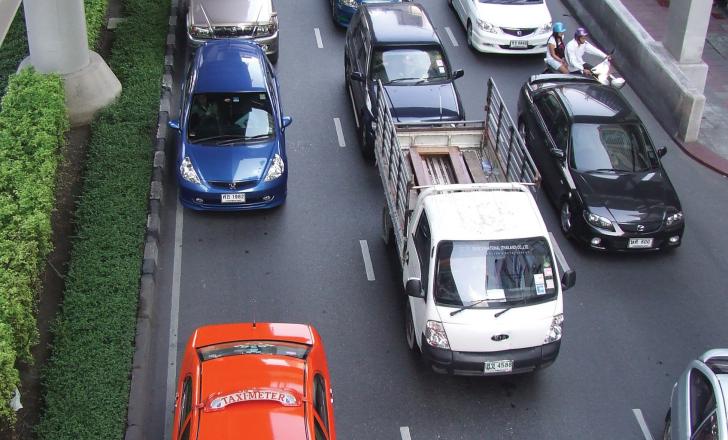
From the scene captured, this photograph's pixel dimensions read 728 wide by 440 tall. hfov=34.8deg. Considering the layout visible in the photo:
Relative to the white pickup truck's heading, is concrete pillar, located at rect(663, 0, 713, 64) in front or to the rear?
to the rear

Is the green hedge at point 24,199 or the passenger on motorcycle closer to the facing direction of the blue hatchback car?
the green hedge

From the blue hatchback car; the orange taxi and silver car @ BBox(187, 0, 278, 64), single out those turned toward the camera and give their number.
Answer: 3

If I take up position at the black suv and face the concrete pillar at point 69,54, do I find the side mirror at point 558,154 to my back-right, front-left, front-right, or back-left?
back-left

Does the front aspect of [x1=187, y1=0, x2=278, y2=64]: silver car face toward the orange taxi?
yes

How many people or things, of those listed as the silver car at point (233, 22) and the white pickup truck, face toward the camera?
2

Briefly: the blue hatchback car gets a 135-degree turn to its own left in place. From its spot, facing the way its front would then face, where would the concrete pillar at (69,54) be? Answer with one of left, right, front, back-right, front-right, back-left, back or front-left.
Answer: left

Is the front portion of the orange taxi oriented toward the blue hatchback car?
no

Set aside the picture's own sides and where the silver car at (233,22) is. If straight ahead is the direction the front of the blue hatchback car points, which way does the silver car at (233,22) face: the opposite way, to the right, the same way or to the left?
the same way

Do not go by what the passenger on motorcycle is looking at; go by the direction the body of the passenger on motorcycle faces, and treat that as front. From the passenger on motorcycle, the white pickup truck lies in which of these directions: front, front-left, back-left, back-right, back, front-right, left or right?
front-right

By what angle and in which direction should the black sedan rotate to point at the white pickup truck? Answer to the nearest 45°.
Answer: approximately 45° to its right

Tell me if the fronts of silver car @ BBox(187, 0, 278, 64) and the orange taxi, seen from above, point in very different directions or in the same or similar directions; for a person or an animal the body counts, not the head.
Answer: same or similar directions

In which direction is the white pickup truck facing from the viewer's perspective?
toward the camera

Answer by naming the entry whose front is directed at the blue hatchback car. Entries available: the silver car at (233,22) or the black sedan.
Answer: the silver car

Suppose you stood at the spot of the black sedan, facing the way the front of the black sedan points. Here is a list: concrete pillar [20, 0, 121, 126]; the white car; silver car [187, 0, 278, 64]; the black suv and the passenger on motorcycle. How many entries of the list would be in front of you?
0

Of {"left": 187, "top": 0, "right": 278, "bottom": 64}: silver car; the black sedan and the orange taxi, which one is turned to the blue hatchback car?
the silver car

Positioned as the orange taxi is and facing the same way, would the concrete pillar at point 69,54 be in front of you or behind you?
behind

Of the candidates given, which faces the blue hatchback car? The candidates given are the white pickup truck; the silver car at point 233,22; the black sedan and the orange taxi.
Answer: the silver car

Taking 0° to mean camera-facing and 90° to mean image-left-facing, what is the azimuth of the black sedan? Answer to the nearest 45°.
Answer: approximately 315°

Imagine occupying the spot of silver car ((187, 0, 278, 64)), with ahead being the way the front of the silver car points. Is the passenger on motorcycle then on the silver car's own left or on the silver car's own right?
on the silver car's own left

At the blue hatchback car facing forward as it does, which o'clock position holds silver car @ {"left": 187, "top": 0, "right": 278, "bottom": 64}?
The silver car is roughly at 6 o'clock from the blue hatchback car.
